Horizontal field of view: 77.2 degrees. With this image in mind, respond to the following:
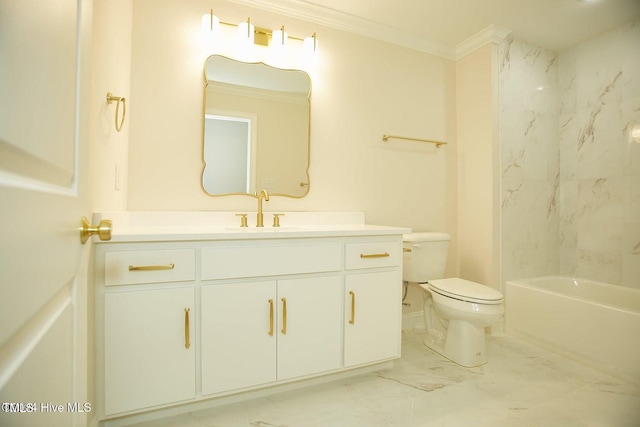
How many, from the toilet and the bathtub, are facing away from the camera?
0

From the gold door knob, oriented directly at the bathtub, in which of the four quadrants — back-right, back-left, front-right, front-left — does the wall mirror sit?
front-left

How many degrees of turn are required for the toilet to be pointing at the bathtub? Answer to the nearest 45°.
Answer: approximately 90° to its left

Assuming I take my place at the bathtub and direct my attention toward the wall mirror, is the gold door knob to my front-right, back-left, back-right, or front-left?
front-left

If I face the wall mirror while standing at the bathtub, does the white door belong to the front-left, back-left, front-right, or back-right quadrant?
front-left

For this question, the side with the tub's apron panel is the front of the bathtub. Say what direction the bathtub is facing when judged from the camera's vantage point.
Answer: facing the viewer and to the left of the viewer

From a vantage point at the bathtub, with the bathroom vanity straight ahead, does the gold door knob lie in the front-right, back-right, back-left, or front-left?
front-left

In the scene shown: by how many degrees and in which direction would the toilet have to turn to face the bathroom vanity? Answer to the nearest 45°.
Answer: approximately 90° to its right

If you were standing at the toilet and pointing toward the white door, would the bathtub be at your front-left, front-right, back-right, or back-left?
back-left

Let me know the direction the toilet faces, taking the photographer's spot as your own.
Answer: facing the viewer and to the right of the viewer

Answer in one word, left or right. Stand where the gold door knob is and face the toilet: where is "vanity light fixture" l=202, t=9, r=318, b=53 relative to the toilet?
left
